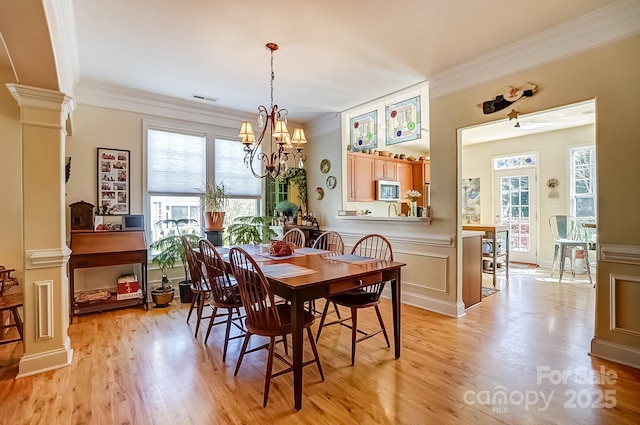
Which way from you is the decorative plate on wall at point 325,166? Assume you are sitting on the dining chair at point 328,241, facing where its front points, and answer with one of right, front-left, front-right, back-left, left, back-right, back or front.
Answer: back-right

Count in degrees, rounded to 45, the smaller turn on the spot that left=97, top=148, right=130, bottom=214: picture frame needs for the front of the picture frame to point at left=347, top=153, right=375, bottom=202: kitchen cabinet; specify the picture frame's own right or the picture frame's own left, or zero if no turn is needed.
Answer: approximately 90° to the picture frame's own left

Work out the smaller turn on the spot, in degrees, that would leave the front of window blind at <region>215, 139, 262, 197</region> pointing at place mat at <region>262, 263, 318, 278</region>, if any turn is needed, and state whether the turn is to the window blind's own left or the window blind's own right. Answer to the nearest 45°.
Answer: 0° — it already faces it

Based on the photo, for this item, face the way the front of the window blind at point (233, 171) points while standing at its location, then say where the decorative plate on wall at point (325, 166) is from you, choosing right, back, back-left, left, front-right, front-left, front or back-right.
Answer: left

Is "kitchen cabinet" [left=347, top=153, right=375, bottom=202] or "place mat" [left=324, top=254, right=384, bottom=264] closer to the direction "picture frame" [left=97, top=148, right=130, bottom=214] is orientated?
the place mat

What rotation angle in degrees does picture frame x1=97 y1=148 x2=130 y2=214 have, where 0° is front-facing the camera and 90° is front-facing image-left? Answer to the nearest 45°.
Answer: approximately 0°

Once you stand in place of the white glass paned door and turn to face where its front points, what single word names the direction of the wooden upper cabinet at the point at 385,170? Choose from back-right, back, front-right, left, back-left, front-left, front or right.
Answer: front-right

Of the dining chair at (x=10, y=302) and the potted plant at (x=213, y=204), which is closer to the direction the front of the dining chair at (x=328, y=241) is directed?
the dining chair

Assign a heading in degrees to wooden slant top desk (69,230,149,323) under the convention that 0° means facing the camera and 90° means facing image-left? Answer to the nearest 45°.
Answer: approximately 315°

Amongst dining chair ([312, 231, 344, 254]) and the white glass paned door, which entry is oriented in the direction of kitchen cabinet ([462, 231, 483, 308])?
the white glass paned door

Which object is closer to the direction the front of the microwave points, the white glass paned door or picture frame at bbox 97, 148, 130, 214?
the picture frame

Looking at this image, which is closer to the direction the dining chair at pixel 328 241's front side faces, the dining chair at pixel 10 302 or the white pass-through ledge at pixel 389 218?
the dining chair
